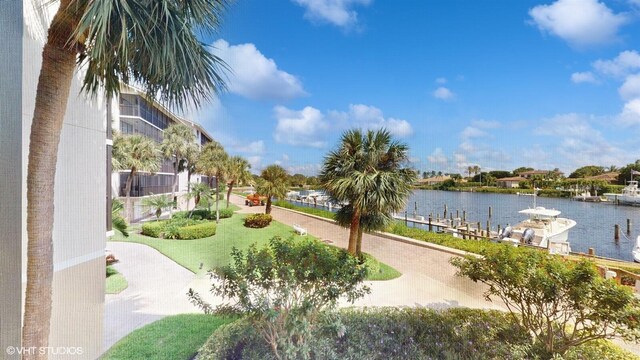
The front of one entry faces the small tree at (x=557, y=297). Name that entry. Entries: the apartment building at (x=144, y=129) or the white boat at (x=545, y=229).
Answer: the apartment building

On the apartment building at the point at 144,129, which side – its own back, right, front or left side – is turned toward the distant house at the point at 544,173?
front

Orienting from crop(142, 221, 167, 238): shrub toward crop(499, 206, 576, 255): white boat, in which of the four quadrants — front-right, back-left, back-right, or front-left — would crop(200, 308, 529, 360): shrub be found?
front-right

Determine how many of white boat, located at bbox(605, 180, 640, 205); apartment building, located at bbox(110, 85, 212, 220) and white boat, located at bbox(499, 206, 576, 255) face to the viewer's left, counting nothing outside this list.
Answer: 1

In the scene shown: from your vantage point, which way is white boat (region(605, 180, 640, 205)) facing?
to the viewer's left

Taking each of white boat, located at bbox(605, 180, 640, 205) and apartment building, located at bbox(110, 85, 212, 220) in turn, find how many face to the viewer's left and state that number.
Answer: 1

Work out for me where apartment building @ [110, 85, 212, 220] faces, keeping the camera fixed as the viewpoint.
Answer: facing the viewer and to the right of the viewer

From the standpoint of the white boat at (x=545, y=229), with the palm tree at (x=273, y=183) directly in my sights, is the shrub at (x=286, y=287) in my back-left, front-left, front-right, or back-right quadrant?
front-left

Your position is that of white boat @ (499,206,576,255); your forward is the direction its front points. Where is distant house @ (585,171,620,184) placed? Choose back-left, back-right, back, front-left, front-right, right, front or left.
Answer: front-left
